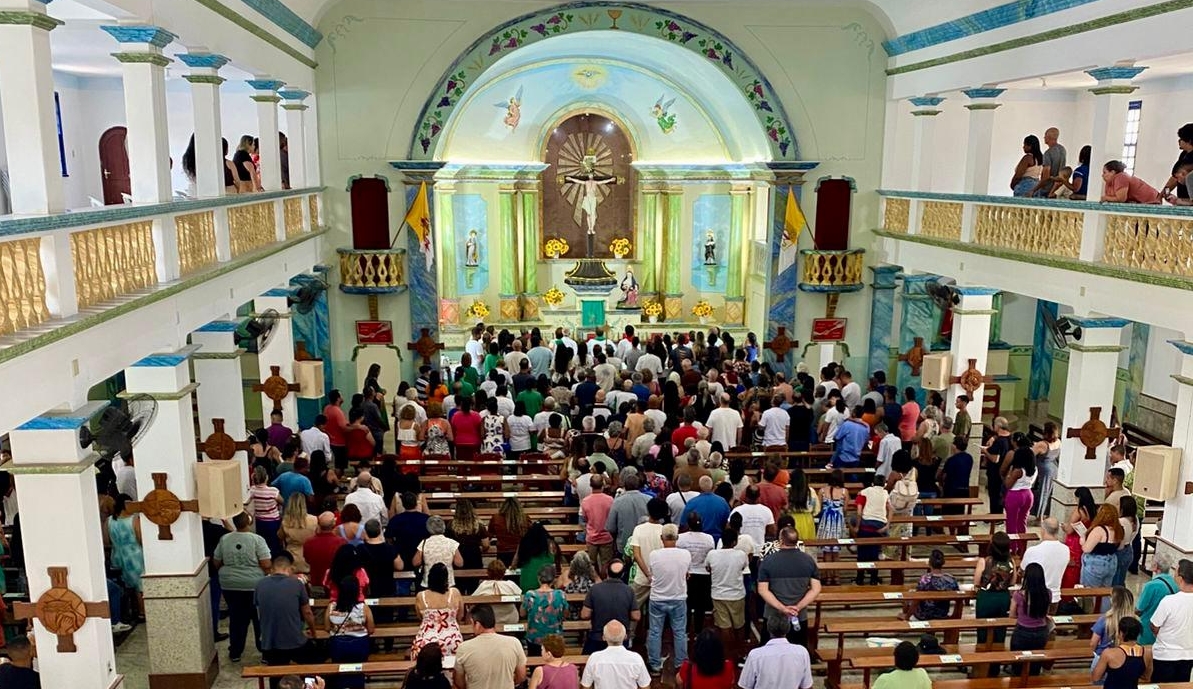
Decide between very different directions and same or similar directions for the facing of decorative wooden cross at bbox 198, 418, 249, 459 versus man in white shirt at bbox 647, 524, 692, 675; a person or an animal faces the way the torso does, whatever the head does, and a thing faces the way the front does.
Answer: very different directions

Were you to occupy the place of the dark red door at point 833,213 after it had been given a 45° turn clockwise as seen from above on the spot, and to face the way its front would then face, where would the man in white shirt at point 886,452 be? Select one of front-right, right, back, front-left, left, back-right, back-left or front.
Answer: front-left

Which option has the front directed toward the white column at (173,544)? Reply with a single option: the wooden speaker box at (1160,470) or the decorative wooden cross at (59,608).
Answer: the wooden speaker box

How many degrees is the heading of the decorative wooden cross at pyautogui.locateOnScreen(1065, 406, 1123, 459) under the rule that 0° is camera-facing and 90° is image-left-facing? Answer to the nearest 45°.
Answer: approximately 0°

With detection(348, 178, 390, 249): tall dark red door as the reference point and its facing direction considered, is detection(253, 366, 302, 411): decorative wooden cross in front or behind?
in front

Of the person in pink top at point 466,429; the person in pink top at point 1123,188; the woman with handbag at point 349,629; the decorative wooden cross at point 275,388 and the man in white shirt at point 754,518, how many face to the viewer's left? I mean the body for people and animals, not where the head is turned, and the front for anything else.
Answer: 1

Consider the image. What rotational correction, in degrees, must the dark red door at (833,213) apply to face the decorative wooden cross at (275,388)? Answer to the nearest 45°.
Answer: approximately 45° to its right

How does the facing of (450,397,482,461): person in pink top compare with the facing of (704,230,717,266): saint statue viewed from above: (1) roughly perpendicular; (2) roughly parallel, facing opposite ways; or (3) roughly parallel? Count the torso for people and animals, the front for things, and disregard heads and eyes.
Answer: roughly parallel, facing opposite ways

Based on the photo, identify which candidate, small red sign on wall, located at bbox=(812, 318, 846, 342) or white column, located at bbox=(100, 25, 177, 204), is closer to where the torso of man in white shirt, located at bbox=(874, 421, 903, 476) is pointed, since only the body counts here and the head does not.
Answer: the small red sign on wall

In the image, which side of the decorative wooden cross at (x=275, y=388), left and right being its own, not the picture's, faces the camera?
front

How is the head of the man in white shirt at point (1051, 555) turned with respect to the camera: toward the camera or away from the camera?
away from the camera

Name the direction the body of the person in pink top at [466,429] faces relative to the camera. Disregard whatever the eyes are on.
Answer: away from the camera

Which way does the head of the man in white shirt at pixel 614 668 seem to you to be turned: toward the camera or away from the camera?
away from the camera

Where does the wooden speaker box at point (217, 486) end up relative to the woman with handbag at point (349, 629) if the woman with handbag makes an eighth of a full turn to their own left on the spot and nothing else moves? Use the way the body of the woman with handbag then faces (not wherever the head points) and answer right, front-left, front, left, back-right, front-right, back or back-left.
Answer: front

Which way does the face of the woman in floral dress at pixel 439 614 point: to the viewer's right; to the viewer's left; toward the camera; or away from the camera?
away from the camera

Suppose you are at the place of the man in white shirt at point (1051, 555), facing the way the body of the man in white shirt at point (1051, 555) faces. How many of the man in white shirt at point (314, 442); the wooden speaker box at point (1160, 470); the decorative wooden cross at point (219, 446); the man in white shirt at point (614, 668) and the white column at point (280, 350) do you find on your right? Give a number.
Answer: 1

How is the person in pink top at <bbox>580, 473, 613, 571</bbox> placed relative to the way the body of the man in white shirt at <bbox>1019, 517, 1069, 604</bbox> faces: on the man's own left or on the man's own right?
on the man's own left

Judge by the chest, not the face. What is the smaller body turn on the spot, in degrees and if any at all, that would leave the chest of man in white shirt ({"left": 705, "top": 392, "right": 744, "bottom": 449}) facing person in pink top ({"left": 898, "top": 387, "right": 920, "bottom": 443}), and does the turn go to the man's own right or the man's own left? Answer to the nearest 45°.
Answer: approximately 45° to the man's own right

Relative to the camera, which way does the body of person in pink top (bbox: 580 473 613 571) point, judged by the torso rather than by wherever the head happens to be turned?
away from the camera

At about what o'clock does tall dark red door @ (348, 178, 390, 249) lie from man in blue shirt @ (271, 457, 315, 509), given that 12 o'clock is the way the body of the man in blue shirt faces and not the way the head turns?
The tall dark red door is roughly at 11 o'clock from the man in blue shirt.

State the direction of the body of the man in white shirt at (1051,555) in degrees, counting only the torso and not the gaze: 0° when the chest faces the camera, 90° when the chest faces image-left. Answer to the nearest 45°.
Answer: approximately 135°
